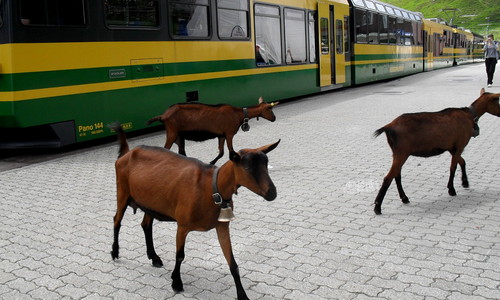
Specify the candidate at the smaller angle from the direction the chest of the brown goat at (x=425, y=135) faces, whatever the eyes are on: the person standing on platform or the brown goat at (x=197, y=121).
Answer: the person standing on platform

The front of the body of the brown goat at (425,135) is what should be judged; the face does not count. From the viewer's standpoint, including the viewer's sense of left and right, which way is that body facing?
facing away from the viewer and to the right of the viewer

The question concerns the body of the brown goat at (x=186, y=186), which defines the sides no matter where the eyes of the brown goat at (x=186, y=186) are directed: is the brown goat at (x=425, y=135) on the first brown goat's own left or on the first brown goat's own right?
on the first brown goat's own left

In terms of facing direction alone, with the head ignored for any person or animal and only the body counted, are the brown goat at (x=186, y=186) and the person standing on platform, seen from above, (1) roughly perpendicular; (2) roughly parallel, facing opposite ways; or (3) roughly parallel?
roughly perpendicular

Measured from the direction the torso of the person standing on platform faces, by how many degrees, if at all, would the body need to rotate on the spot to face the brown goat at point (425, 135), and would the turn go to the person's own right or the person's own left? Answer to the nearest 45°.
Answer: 0° — they already face it

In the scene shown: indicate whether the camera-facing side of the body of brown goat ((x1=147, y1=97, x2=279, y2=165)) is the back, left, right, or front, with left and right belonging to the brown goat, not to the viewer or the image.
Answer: right

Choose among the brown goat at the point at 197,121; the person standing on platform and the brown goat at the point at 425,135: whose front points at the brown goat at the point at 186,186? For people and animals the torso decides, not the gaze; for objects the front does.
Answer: the person standing on platform

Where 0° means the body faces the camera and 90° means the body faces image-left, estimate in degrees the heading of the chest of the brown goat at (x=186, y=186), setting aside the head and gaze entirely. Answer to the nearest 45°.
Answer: approximately 315°

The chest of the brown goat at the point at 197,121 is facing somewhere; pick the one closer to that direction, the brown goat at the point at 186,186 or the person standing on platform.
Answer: the person standing on platform

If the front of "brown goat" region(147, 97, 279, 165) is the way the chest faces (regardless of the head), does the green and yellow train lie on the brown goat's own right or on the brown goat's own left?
on the brown goat's own left

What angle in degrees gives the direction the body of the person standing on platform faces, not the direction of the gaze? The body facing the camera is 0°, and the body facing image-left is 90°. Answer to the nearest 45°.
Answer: approximately 0°

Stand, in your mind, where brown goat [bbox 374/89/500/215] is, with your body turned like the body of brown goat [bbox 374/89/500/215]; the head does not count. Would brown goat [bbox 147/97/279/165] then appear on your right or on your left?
on your left

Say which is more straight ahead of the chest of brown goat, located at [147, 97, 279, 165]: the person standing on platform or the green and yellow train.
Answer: the person standing on platform
